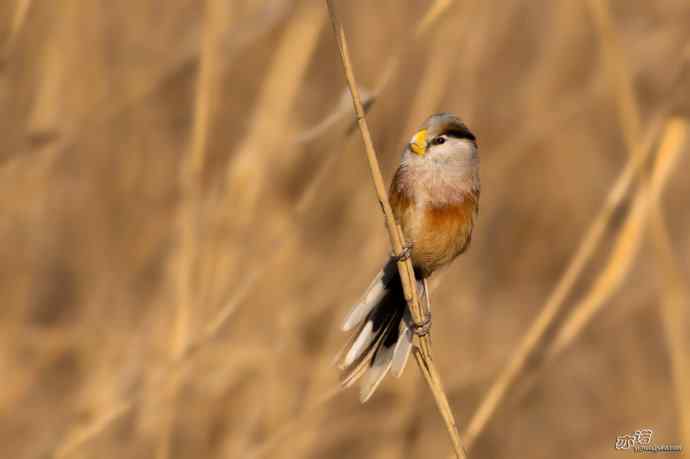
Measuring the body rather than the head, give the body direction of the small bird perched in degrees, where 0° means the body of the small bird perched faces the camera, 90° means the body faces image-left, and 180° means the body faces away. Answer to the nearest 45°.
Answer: approximately 0°

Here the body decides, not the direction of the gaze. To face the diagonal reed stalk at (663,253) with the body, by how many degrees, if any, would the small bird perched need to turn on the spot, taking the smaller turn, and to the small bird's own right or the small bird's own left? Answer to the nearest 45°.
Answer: approximately 90° to the small bird's own left
